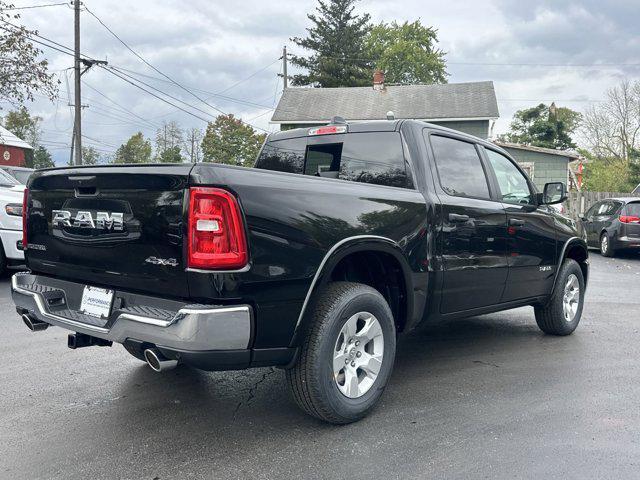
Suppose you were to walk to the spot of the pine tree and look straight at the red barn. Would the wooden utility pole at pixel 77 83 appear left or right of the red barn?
left

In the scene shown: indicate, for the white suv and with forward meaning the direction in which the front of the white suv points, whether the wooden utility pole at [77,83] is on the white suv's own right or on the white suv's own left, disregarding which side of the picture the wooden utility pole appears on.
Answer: on the white suv's own left

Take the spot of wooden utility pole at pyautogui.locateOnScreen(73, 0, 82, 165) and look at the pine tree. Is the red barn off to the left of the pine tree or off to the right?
left

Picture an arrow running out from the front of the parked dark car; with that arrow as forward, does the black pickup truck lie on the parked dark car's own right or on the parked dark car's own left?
on the parked dark car's own left

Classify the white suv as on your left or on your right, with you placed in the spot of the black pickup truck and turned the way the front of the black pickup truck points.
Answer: on your left

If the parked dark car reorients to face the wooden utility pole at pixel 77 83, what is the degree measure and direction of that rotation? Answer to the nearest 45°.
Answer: approximately 45° to its left

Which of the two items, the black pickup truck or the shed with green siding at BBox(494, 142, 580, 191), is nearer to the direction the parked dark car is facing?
the shed with green siding

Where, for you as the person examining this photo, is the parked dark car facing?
facing away from the viewer and to the left of the viewer

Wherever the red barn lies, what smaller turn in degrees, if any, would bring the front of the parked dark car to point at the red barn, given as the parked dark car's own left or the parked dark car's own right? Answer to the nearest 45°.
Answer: approximately 45° to the parked dark car's own left

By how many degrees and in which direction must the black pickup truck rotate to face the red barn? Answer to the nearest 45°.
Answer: approximately 90° to its left

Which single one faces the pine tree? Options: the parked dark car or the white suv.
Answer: the parked dark car

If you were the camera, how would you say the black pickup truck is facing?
facing away from the viewer and to the right of the viewer

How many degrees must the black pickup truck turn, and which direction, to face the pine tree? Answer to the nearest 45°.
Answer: approximately 45° to its left

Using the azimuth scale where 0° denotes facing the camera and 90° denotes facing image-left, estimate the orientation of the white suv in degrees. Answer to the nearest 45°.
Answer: approximately 315°

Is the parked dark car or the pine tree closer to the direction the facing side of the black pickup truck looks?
the parked dark car
